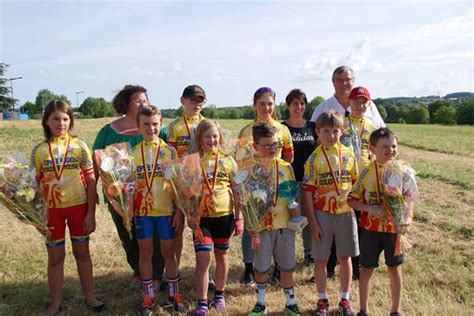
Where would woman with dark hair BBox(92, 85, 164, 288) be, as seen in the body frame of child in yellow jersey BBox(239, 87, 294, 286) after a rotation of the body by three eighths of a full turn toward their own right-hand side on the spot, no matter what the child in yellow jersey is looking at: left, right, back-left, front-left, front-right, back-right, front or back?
front-left

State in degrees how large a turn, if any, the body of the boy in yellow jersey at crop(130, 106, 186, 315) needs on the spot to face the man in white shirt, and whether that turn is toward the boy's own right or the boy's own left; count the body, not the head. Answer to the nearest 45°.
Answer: approximately 90° to the boy's own left

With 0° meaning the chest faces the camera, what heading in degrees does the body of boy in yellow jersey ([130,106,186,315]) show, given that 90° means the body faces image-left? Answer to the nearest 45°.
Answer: approximately 0°

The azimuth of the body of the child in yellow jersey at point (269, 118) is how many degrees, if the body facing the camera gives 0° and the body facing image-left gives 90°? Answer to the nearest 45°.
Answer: approximately 0°

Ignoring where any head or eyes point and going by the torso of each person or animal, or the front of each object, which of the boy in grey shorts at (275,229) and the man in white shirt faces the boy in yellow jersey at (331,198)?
the man in white shirt

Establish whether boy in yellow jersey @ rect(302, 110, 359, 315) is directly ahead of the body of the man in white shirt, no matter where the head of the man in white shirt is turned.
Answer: yes
